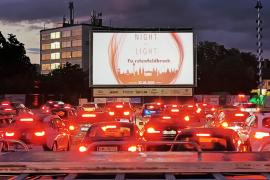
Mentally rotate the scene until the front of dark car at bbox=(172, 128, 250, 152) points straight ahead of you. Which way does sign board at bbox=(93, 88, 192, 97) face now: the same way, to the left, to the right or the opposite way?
the opposite way

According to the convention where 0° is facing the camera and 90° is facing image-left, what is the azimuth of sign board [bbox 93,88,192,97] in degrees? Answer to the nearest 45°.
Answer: approximately 0°

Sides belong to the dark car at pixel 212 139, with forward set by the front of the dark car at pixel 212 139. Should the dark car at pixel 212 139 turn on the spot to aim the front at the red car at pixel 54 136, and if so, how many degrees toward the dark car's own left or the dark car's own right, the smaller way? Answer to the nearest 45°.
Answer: approximately 45° to the dark car's own left

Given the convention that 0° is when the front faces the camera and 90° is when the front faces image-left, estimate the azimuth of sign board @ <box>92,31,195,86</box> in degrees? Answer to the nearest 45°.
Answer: approximately 0°

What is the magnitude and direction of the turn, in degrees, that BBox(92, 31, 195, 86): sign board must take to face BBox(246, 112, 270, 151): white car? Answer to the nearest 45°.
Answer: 0° — it already faces it

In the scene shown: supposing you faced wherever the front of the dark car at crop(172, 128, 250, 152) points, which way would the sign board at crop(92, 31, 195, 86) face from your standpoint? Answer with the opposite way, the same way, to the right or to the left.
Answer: the opposite way

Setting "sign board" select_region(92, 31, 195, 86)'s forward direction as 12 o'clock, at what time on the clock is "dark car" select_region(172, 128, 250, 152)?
The dark car is roughly at 12 o'clock from the sign board.

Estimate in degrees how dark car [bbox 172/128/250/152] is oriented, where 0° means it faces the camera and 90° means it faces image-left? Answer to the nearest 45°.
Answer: approximately 180°
